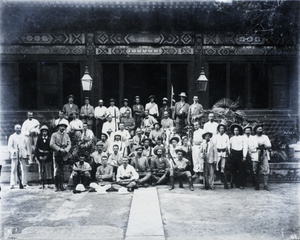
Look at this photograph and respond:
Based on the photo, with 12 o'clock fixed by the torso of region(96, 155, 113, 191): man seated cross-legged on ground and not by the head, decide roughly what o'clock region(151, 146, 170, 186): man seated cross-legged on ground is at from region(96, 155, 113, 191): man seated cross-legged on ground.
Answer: region(151, 146, 170, 186): man seated cross-legged on ground is roughly at 9 o'clock from region(96, 155, 113, 191): man seated cross-legged on ground.

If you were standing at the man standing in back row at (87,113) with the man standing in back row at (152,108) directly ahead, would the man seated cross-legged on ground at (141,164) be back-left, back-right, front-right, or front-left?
front-right

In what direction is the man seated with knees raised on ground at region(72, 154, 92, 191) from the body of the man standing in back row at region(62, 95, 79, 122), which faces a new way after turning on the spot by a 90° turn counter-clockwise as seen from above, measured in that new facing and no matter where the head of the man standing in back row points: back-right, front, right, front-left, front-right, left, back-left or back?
right

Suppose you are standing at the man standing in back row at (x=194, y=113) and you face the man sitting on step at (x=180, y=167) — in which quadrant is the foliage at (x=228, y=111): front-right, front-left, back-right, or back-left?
back-left

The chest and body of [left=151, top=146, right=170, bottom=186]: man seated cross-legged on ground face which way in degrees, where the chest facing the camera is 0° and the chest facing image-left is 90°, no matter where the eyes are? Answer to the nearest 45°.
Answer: approximately 0°

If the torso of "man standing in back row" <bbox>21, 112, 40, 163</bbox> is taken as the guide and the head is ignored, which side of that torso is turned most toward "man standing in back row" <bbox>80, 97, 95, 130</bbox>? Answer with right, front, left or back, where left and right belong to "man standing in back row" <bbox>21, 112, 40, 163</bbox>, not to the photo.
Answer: left

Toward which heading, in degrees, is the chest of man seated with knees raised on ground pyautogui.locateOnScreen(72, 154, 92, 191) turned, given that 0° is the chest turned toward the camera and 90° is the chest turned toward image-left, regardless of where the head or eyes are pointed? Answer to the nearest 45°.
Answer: approximately 0°

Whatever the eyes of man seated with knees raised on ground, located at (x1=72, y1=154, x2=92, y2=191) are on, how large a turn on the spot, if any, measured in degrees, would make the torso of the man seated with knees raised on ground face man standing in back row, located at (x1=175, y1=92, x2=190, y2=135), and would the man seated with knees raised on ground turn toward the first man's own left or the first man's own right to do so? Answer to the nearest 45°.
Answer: approximately 135° to the first man's own left

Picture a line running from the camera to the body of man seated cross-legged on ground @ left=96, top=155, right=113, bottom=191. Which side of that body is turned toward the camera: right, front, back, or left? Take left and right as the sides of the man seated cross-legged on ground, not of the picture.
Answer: front

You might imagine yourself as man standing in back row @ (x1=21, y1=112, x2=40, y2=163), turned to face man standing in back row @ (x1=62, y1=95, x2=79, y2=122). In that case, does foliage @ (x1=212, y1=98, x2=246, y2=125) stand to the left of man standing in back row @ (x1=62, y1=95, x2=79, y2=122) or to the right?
right

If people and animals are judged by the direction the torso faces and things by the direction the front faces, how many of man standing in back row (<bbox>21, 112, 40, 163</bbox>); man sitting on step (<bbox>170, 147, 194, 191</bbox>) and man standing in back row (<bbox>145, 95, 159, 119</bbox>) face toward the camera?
3

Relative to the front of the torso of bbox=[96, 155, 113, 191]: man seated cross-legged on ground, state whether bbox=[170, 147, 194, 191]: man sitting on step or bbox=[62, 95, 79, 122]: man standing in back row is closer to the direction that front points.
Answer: the man sitting on step

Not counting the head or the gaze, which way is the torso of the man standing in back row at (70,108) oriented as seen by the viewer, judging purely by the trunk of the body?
toward the camera

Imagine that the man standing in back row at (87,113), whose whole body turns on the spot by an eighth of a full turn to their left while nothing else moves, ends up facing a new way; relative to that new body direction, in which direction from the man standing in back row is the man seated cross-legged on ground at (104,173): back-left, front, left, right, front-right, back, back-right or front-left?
front-right

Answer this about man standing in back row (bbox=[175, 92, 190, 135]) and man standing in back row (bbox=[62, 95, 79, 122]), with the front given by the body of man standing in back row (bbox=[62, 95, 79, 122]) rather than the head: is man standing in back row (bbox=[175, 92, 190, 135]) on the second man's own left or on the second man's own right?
on the second man's own left

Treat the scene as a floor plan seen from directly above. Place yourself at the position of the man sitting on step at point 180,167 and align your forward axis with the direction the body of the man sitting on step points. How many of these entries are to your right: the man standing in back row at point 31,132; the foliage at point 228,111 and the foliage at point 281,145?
1
